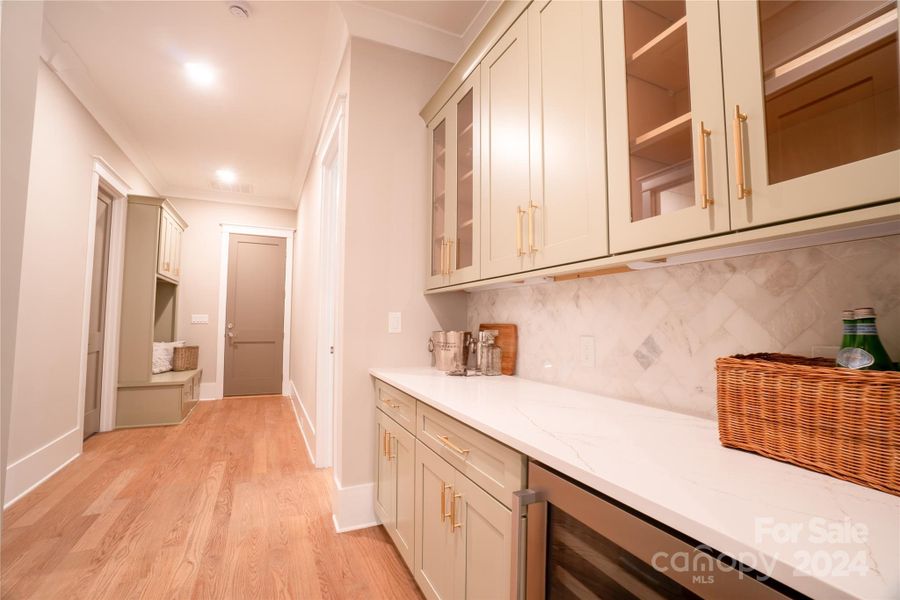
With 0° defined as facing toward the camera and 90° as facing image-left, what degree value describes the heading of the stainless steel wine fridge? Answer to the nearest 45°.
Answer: approximately 45°

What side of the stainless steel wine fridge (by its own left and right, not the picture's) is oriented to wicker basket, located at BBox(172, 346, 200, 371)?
right

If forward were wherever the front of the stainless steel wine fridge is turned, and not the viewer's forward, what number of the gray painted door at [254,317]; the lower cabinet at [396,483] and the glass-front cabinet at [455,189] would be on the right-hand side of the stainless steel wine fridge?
3

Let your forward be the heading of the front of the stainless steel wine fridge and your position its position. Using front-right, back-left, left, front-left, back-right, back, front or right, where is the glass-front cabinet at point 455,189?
right

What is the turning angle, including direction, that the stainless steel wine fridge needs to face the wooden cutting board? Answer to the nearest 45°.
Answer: approximately 90° to its right

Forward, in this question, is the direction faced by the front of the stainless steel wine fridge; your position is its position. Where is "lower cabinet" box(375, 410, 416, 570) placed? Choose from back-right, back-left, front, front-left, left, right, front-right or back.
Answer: right

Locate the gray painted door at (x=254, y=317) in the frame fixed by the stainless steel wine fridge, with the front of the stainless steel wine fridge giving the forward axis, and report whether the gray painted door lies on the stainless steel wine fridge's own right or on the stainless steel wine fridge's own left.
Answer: on the stainless steel wine fridge's own right

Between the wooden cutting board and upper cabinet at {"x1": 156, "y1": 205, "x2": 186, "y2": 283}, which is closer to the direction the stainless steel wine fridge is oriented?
the upper cabinet
